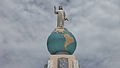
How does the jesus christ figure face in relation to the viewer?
toward the camera
